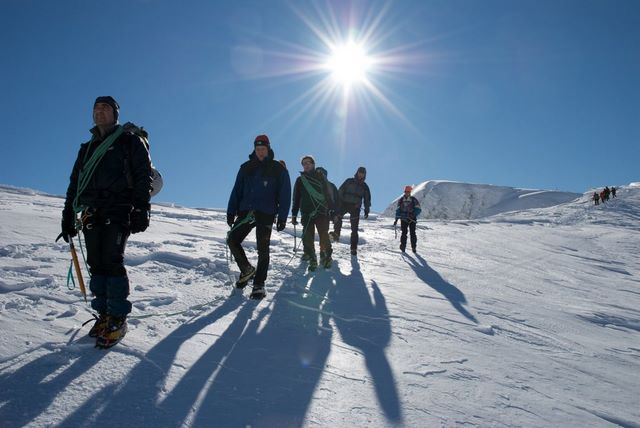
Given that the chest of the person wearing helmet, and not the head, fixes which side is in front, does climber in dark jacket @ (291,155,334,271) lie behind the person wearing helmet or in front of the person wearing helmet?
in front

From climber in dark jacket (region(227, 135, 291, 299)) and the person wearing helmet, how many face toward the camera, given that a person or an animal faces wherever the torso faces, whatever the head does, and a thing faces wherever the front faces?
2

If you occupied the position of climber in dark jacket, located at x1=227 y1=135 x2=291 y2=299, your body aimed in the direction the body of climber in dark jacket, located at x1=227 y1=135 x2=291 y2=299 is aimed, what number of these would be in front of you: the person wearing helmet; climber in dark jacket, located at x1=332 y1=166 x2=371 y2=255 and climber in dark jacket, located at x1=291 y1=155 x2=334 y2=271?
0

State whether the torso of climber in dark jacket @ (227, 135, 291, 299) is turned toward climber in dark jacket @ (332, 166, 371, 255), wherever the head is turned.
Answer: no

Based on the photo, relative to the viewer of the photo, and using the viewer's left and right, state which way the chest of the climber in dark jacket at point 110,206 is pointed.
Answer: facing the viewer and to the left of the viewer

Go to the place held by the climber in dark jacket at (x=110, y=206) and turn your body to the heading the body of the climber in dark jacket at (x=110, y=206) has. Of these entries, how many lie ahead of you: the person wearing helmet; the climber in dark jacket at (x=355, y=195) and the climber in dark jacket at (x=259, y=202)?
0

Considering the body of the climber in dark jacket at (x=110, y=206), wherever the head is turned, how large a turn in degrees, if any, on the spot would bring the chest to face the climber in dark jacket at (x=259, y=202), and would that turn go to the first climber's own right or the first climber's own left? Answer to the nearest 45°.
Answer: approximately 180°

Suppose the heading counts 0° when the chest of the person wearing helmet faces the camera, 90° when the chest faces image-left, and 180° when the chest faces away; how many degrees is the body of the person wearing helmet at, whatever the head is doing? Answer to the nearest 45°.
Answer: approximately 0°

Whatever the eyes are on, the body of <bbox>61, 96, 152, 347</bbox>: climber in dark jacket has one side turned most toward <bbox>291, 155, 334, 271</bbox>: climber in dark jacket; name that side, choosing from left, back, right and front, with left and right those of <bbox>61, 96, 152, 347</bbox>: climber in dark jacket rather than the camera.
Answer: back

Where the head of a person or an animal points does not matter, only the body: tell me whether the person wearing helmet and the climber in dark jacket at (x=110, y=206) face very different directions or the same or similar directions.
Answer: same or similar directions

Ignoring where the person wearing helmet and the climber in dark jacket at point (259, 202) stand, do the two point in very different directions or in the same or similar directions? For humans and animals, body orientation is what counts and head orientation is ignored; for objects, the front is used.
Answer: same or similar directions

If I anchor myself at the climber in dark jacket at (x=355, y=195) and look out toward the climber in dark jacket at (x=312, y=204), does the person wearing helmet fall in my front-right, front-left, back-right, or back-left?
back-left

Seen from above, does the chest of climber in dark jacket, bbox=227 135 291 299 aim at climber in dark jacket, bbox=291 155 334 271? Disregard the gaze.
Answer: no

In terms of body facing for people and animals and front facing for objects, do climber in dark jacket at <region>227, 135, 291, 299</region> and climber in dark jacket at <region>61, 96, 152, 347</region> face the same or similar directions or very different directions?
same or similar directions

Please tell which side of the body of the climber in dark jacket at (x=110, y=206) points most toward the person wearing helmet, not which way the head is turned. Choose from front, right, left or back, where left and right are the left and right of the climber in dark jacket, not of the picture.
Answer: back

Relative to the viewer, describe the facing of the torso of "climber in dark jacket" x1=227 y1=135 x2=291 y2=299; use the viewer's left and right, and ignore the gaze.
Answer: facing the viewer
